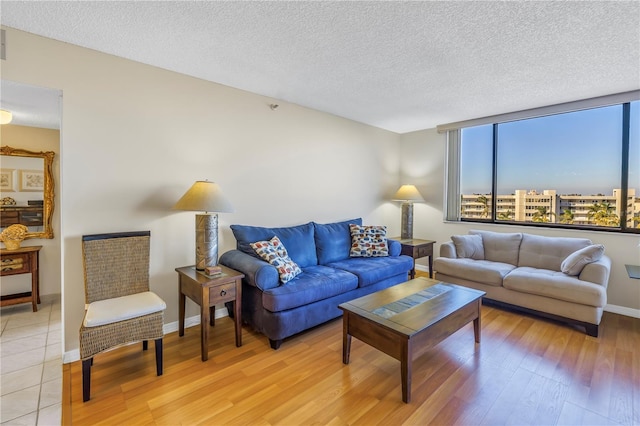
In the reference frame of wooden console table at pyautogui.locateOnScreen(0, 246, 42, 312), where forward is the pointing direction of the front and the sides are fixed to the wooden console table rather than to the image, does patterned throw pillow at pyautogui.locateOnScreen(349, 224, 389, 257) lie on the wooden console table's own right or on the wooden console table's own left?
on the wooden console table's own left

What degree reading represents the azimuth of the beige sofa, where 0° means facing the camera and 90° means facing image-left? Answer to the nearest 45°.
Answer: approximately 45°

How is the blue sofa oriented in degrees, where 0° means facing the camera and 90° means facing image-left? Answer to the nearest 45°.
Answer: approximately 315°

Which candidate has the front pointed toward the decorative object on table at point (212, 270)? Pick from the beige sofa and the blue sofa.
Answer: the beige sofa

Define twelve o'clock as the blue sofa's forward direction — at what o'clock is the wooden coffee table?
The wooden coffee table is roughly at 12 o'clock from the blue sofa.

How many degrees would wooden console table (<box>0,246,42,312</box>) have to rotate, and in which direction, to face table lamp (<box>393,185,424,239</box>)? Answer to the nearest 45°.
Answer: approximately 45° to its left
